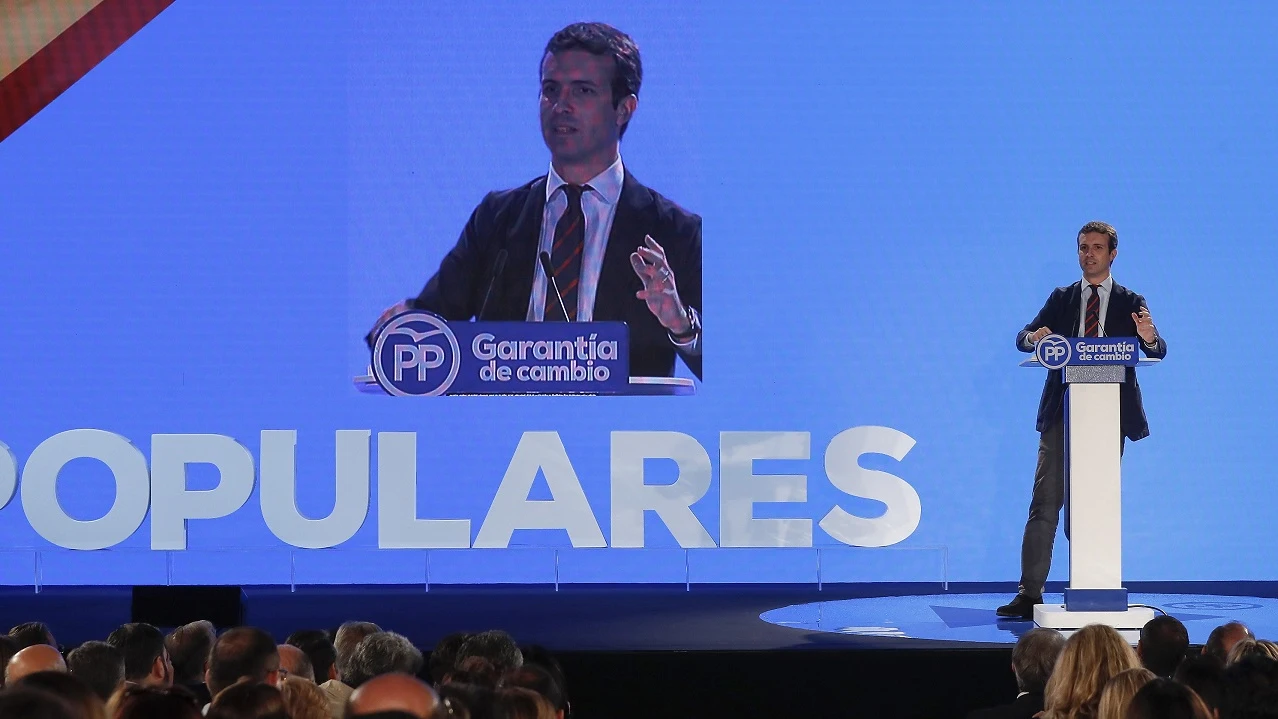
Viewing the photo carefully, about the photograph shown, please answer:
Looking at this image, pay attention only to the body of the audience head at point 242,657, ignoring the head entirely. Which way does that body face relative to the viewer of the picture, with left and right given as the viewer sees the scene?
facing away from the viewer

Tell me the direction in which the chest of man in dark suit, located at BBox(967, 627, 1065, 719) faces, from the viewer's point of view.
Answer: away from the camera

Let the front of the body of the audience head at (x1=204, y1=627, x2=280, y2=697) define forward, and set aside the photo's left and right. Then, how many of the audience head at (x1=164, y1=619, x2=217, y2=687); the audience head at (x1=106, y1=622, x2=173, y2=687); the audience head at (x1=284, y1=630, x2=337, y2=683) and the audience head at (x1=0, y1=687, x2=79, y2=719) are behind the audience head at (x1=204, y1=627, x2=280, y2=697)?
1

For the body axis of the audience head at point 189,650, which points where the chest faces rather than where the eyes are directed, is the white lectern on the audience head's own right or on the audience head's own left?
on the audience head's own right

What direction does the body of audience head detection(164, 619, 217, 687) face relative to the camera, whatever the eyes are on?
away from the camera

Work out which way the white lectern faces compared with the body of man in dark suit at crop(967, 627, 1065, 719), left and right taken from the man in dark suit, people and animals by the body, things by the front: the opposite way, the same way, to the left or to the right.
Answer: the opposite way

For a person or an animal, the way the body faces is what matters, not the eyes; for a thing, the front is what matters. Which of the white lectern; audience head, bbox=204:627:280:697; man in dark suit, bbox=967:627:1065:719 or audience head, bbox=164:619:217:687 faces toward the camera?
the white lectern

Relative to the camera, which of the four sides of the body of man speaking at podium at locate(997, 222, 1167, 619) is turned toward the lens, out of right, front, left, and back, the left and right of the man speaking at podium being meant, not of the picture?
front

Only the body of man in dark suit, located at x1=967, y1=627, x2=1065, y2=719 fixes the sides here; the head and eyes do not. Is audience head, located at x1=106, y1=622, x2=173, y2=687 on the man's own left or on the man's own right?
on the man's own left

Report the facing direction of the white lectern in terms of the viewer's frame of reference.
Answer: facing the viewer

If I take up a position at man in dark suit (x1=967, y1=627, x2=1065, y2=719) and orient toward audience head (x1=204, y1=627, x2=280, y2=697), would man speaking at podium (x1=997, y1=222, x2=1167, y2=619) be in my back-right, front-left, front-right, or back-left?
back-right

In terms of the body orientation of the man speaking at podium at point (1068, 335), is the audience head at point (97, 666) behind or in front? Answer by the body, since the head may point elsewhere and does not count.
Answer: in front

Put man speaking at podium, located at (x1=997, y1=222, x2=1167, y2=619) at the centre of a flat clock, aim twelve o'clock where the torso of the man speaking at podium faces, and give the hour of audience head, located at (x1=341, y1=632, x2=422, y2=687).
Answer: The audience head is roughly at 1 o'clock from the man speaking at podium.

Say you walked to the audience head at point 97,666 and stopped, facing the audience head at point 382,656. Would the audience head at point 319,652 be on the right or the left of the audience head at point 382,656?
left

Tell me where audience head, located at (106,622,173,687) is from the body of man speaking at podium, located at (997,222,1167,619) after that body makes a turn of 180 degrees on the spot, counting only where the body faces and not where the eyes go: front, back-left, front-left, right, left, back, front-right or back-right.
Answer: back-left

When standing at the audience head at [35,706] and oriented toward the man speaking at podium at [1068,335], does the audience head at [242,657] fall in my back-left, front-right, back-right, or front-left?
front-left

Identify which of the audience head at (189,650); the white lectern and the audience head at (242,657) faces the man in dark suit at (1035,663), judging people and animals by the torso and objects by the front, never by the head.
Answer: the white lectern

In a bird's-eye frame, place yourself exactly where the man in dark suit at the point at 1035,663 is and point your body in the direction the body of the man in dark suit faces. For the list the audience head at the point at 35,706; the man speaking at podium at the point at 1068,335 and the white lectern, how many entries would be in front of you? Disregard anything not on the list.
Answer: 2

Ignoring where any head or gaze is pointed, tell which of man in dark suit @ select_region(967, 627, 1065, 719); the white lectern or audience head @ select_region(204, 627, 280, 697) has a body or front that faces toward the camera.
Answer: the white lectern

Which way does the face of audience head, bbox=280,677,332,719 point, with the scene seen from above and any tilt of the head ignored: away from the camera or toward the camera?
away from the camera

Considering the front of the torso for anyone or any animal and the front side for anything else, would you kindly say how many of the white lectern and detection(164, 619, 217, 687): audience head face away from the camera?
1
